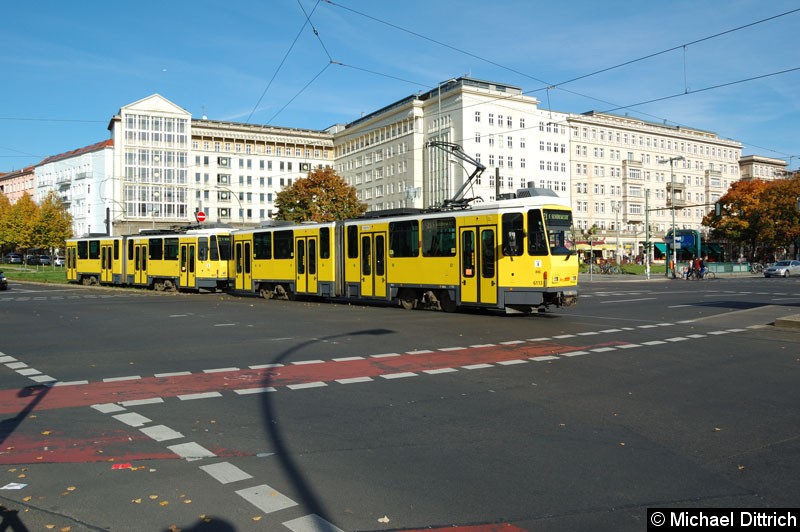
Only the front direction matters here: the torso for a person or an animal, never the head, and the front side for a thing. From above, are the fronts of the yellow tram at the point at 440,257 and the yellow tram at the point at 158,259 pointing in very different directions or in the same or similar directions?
same or similar directions

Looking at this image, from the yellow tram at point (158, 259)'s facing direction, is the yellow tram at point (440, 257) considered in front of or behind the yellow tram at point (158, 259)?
in front

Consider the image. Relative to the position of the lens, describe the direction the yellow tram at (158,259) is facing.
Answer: facing the viewer and to the right of the viewer

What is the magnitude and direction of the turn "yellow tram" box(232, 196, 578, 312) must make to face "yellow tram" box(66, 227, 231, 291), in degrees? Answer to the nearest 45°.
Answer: approximately 180°

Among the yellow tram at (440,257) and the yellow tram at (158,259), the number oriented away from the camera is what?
0
